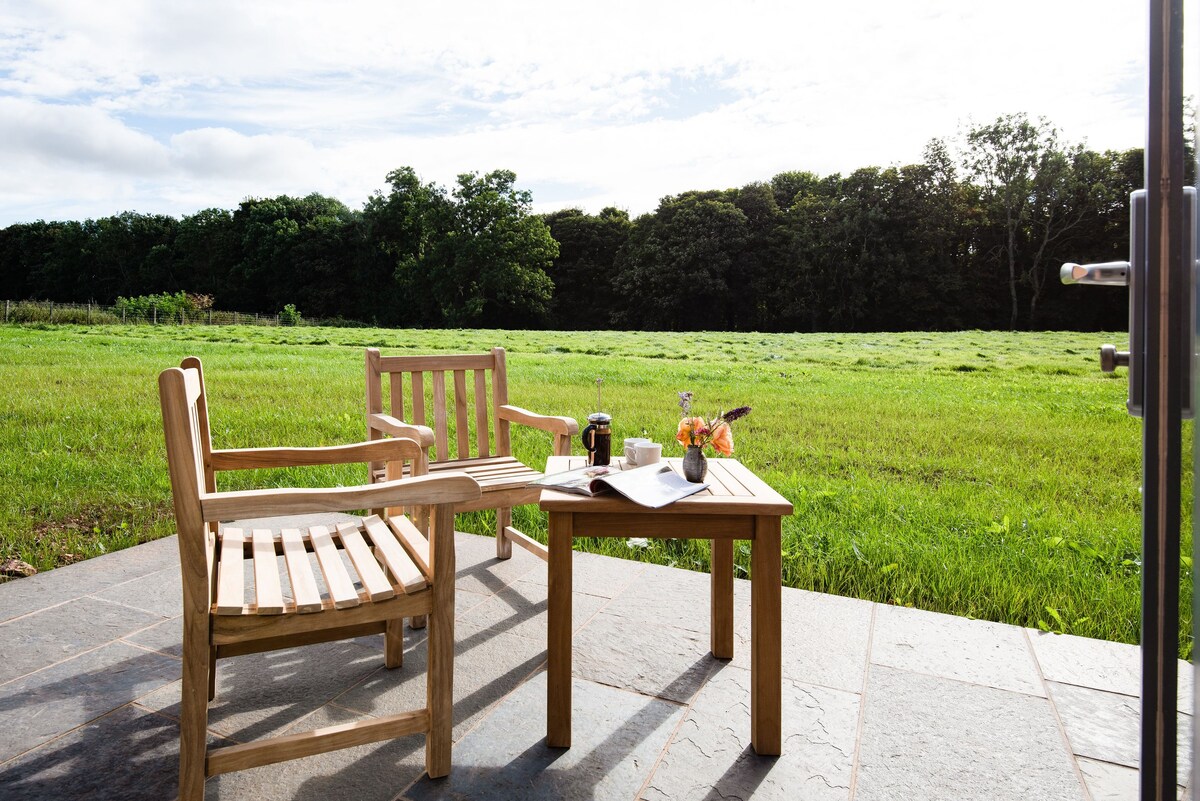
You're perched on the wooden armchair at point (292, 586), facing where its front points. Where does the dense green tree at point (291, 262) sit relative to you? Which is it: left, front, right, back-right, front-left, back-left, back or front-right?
left

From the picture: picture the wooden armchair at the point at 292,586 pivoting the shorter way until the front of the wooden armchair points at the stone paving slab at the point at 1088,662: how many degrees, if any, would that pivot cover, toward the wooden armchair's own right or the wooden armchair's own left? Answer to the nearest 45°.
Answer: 0° — it already faces it

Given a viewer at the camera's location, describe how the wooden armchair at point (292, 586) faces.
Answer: facing to the right of the viewer

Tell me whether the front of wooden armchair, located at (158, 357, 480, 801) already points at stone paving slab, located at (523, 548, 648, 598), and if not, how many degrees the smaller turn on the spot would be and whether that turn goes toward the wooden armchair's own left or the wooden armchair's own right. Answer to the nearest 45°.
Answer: approximately 45° to the wooden armchair's own left

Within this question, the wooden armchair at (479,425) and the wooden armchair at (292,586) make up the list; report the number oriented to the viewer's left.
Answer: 0

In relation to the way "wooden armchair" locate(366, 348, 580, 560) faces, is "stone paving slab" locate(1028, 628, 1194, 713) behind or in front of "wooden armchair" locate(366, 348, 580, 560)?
in front

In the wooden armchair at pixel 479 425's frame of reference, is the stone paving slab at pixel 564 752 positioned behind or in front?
in front

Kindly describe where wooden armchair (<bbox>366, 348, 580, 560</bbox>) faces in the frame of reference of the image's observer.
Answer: facing the viewer and to the right of the viewer

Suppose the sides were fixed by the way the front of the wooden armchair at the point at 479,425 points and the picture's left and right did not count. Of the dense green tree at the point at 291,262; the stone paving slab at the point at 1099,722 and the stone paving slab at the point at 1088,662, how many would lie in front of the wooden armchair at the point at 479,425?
2
